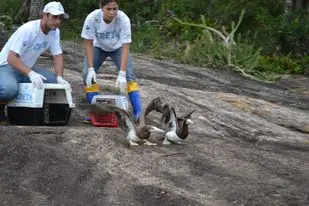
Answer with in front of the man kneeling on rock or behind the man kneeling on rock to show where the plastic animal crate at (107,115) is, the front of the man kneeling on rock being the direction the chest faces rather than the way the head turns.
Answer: in front

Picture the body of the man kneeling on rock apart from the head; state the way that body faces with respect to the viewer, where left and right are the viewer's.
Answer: facing the viewer and to the right of the viewer

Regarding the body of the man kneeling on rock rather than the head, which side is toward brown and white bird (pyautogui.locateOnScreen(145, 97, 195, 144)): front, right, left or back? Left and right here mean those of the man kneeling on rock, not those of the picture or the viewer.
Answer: front

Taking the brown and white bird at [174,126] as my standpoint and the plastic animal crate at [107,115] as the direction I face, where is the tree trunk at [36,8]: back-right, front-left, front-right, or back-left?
front-right

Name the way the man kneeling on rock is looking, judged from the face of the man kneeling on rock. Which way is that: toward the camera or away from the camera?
toward the camera

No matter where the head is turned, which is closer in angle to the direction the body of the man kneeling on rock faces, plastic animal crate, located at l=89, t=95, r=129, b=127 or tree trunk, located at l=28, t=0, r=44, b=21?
the plastic animal crate

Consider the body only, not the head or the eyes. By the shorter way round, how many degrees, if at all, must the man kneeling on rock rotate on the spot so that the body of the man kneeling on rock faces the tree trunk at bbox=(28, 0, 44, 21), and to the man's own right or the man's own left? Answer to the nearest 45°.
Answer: approximately 135° to the man's own left

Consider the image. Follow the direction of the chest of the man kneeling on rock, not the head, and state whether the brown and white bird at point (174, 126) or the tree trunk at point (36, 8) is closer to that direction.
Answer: the brown and white bird

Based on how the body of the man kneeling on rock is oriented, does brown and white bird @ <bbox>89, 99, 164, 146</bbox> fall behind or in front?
in front
